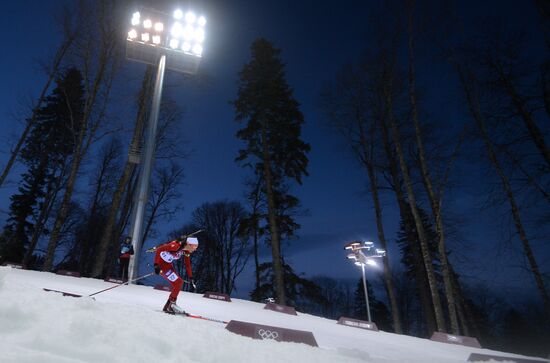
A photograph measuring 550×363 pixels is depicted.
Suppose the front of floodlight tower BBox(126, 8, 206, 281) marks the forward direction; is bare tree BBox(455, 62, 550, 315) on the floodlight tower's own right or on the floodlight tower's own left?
on the floodlight tower's own left

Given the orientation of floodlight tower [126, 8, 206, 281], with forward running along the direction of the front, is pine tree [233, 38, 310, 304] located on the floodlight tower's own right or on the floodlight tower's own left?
on the floodlight tower's own left

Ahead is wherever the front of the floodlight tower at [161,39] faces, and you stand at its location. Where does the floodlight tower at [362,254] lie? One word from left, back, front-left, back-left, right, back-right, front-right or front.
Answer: left

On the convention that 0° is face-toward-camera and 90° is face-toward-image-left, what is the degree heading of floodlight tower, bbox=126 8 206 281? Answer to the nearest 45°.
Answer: approximately 0°

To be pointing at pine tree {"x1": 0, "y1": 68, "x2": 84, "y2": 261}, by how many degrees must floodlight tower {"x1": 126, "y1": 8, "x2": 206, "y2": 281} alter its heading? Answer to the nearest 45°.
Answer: approximately 135° to its right

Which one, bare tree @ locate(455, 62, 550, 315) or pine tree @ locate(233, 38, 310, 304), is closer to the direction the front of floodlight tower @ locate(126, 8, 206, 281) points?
the bare tree

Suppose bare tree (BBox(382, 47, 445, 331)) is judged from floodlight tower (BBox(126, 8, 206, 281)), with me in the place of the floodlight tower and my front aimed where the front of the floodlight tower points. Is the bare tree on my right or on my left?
on my left
